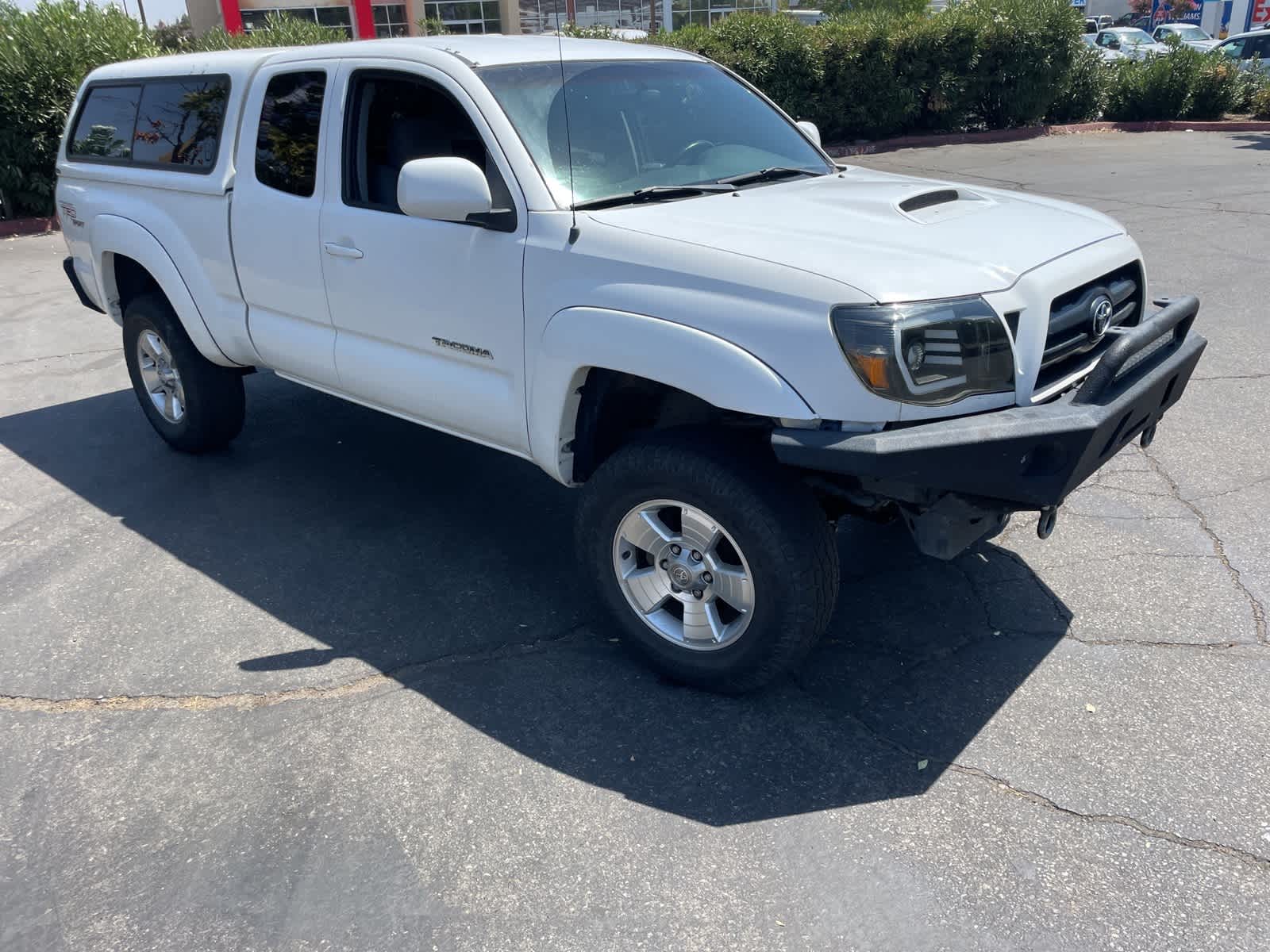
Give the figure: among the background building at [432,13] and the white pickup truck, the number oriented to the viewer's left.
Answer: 0

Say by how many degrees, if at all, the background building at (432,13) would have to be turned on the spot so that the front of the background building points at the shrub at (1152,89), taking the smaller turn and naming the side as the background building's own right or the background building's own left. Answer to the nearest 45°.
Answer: approximately 45° to the background building's own left

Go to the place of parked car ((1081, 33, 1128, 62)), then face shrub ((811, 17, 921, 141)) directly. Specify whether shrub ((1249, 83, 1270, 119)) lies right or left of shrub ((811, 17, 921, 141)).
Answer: left

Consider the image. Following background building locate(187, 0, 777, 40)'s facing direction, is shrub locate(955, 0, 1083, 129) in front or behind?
in front

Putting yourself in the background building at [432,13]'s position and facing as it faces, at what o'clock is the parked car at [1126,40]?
The parked car is roughly at 10 o'clock from the background building.

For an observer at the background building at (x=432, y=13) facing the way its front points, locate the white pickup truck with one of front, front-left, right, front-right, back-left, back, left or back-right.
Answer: front

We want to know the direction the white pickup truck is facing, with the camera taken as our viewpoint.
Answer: facing the viewer and to the right of the viewer

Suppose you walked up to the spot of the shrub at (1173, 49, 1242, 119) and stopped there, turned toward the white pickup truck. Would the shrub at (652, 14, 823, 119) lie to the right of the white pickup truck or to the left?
right

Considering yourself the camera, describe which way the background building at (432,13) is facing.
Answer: facing the viewer

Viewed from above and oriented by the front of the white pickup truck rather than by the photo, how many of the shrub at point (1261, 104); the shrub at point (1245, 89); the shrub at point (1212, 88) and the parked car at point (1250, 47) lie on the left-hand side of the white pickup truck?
4

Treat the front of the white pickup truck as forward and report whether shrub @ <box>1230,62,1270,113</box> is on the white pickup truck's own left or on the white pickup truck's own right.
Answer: on the white pickup truck's own left

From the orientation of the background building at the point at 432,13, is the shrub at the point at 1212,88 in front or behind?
in front

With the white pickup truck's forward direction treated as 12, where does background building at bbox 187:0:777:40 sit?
The background building is roughly at 7 o'clock from the white pickup truck.
